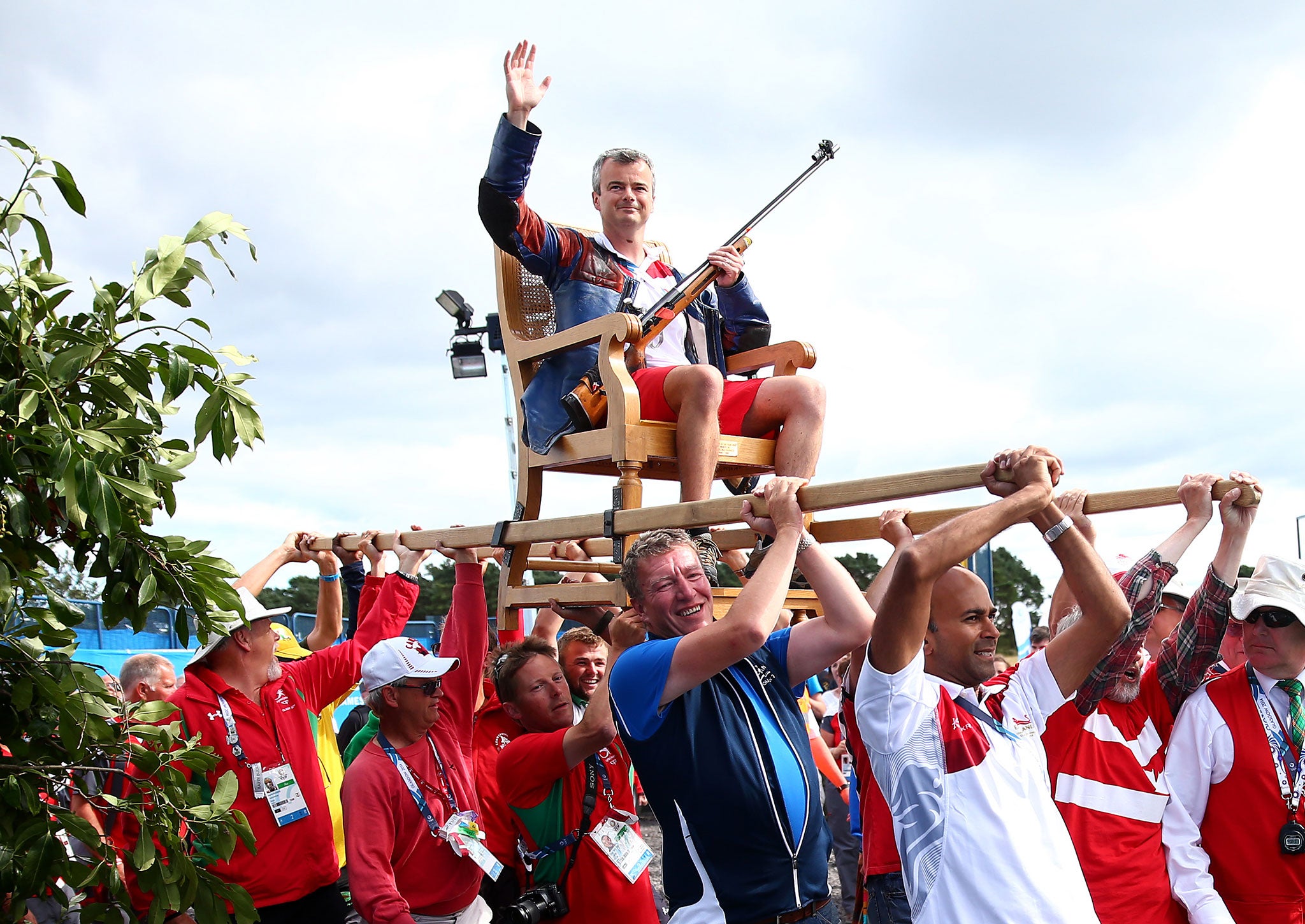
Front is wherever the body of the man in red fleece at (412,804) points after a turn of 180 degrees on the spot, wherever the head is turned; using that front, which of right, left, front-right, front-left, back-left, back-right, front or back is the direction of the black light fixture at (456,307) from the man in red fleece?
front-right

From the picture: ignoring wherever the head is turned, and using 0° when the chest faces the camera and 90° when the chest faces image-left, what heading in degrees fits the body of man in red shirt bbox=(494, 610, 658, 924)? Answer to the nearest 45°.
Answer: approximately 315°

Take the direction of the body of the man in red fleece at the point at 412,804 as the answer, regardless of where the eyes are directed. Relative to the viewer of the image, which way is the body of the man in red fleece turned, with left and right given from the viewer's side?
facing the viewer and to the right of the viewer
